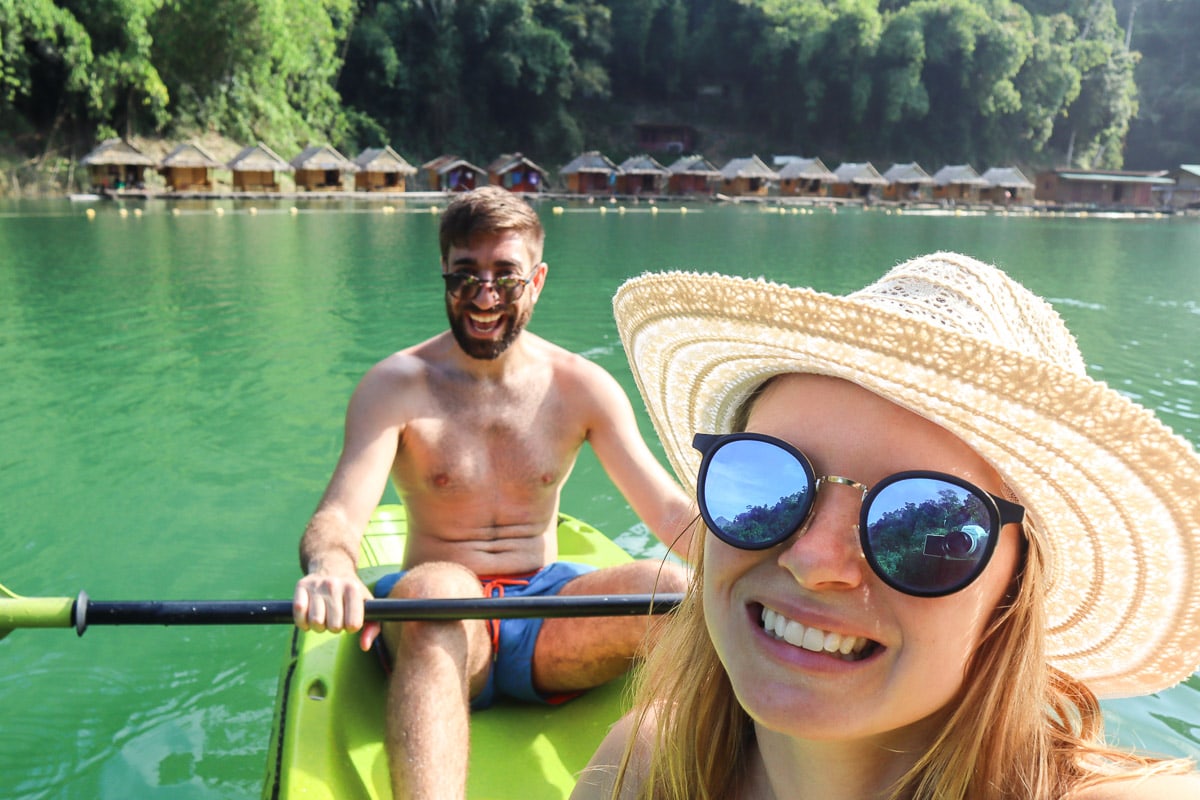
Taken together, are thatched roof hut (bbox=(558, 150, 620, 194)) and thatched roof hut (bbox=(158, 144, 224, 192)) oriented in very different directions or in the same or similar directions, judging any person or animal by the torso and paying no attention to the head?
same or similar directions

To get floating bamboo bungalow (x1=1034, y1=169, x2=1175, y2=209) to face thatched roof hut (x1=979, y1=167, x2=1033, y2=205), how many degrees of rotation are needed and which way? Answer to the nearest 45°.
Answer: approximately 45° to its right

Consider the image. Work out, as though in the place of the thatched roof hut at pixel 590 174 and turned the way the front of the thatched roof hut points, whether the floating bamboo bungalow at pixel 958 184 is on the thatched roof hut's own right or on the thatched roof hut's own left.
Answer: on the thatched roof hut's own left

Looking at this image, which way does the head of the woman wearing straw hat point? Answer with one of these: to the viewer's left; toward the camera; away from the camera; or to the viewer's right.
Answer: toward the camera

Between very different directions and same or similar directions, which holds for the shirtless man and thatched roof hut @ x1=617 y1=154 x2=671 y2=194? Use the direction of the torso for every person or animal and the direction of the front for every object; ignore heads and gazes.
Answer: same or similar directions

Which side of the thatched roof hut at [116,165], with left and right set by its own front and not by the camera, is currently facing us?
front

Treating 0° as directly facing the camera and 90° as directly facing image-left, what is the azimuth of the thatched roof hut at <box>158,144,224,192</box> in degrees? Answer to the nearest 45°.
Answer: approximately 0°

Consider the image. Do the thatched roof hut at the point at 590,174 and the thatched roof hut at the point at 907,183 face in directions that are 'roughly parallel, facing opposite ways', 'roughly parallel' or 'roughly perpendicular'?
roughly parallel

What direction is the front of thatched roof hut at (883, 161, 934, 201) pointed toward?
toward the camera

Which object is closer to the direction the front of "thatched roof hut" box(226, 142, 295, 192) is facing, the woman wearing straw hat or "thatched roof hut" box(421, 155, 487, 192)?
the woman wearing straw hat

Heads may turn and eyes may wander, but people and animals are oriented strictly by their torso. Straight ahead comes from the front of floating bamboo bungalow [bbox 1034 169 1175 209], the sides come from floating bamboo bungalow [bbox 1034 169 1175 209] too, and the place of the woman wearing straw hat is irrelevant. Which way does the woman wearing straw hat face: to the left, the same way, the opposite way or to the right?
the same way

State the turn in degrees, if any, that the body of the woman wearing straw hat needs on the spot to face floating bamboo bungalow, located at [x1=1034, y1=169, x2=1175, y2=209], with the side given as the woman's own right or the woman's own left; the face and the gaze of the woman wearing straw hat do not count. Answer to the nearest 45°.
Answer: approximately 180°

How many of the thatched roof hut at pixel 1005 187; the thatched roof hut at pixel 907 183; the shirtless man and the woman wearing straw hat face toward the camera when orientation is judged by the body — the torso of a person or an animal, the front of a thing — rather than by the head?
4

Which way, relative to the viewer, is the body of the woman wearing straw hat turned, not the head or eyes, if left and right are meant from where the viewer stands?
facing the viewer

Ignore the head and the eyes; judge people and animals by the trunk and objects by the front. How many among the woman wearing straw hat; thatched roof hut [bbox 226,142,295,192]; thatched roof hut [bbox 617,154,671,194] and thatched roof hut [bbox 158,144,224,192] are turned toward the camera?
4

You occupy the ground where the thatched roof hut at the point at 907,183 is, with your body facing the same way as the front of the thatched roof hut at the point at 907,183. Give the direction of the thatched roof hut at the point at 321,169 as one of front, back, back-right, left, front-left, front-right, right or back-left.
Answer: front-right

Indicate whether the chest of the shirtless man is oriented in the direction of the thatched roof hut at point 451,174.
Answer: no

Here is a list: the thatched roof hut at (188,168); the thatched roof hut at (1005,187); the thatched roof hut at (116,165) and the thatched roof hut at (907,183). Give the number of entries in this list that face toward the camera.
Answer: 4

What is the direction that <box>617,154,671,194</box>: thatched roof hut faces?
toward the camera
